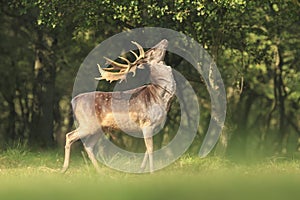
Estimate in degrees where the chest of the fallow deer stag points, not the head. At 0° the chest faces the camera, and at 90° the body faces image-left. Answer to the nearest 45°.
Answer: approximately 270°
